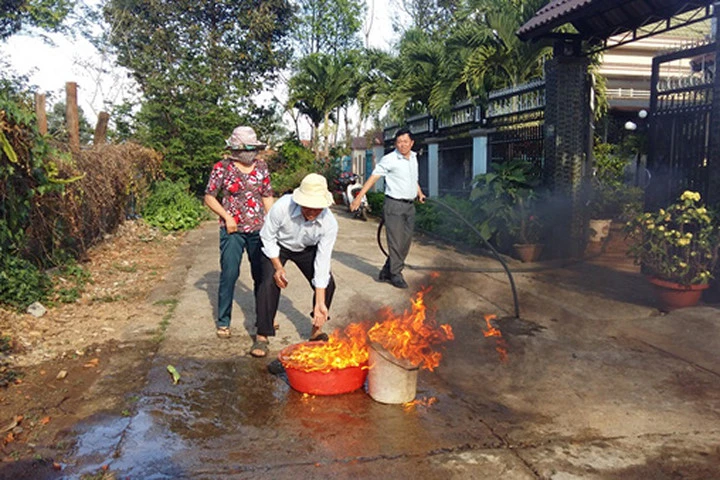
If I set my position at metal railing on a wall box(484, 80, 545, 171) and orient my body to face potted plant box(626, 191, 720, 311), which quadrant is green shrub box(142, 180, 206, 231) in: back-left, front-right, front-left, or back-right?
back-right

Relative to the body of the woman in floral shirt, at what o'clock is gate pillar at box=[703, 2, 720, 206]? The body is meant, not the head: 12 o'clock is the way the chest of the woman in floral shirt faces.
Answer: The gate pillar is roughly at 9 o'clock from the woman in floral shirt.

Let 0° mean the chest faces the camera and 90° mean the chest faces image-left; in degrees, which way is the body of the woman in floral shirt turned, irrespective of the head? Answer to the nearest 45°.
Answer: approximately 0°

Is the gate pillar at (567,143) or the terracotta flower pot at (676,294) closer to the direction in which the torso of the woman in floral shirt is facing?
the terracotta flower pot

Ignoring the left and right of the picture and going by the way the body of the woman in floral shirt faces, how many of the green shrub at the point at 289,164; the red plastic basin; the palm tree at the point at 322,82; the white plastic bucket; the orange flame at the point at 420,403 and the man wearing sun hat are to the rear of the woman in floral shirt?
2

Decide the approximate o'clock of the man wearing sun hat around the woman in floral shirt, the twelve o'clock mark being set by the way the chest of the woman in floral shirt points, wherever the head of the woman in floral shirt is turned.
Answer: The man wearing sun hat is roughly at 11 o'clock from the woman in floral shirt.

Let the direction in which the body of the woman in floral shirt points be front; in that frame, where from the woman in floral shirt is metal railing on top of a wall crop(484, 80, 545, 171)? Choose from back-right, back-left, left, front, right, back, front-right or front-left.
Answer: back-left

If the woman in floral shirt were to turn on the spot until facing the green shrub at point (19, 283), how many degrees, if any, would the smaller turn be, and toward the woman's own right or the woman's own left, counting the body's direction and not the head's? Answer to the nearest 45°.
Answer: approximately 135° to the woman's own right

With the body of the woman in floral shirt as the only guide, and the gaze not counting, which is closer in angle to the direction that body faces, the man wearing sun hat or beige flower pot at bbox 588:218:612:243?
the man wearing sun hat

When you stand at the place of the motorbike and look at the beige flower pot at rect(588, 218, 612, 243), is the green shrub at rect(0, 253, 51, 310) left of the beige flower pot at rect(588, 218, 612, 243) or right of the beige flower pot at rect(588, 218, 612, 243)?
right

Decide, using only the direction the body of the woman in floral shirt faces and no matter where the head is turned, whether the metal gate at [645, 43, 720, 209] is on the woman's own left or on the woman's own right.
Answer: on the woman's own left

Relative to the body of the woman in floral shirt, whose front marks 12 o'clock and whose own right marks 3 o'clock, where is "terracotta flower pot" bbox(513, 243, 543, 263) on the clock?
The terracotta flower pot is roughly at 8 o'clock from the woman in floral shirt.

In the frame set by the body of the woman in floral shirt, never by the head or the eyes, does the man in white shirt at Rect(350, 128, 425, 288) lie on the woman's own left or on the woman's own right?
on the woman's own left

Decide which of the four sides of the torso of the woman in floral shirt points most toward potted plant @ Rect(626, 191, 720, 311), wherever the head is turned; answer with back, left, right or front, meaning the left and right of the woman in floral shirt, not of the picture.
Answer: left

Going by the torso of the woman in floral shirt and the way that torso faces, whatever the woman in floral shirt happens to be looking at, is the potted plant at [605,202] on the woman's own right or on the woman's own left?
on the woman's own left

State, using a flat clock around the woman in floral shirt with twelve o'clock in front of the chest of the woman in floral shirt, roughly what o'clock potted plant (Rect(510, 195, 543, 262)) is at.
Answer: The potted plant is roughly at 8 o'clock from the woman in floral shirt.

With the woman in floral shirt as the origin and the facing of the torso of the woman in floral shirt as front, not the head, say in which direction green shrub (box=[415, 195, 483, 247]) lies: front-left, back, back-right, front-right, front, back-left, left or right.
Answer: back-left

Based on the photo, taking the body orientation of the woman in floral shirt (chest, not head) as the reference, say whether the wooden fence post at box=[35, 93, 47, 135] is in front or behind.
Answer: behind

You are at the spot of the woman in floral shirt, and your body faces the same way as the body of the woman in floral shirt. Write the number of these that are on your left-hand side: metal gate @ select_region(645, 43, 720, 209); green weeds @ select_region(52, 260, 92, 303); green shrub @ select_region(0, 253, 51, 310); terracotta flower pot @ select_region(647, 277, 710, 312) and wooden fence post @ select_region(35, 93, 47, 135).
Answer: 2

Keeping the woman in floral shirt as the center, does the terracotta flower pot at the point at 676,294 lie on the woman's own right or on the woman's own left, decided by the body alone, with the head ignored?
on the woman's own left
